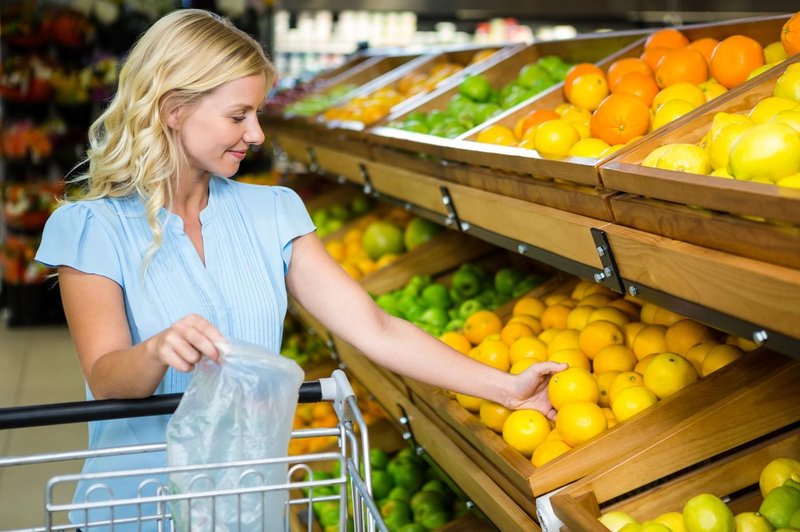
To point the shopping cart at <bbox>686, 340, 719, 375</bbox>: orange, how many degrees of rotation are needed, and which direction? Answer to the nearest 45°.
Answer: approximately 90° to its left

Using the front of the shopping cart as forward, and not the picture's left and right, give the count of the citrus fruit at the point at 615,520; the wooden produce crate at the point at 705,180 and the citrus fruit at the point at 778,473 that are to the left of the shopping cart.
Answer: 3

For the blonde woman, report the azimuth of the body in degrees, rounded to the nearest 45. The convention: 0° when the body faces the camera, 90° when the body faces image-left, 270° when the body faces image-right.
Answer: approximately 315°

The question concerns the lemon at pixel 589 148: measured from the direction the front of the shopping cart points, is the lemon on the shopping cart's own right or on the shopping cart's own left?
on the shopping cart's own left

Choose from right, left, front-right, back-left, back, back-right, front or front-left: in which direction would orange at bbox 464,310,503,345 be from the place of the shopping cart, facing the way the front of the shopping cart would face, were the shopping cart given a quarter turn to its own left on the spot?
front-left

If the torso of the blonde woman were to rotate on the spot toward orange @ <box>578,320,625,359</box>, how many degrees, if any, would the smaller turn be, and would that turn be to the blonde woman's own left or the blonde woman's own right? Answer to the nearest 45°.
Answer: approximately 45° to the blonde woman's own left

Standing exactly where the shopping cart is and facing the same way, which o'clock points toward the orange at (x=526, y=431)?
The orange is roughly at 8 o'clock from the shopping cart.

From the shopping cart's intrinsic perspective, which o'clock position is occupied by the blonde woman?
The blonde woman is roughly at 6 o'clock from the shopping cart.

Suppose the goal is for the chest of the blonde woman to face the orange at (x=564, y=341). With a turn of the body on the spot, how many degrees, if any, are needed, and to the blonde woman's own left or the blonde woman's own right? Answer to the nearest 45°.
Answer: approximately 45° to the blonde woman's own left
